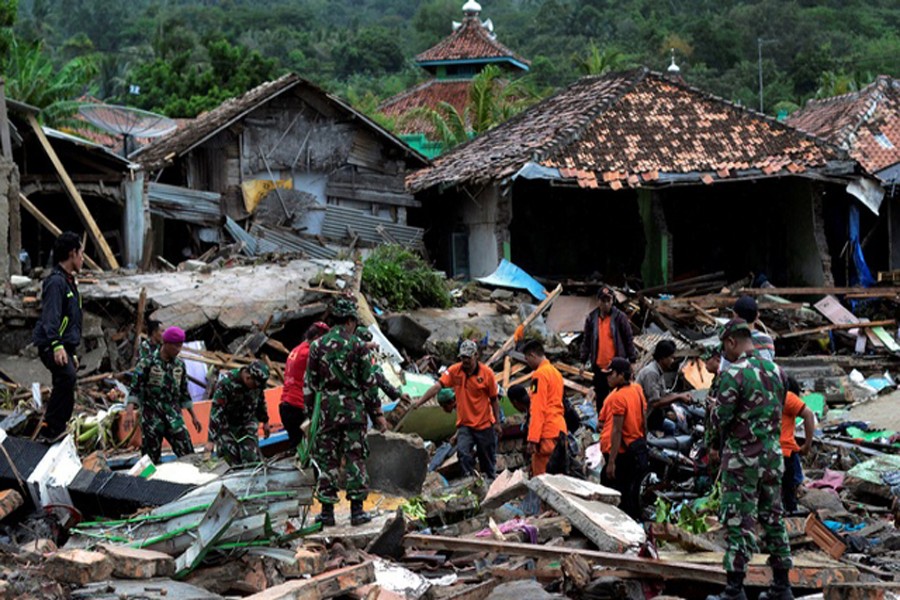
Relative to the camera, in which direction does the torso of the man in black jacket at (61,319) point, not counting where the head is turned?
to the viewer's right

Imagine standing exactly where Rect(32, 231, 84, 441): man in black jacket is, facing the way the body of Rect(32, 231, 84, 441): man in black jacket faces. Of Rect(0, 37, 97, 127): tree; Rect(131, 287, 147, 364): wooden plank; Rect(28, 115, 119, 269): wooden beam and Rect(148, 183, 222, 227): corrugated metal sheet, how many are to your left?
4

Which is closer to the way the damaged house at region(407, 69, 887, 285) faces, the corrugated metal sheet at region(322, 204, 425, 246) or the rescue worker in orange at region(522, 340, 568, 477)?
the rescue worker in orange

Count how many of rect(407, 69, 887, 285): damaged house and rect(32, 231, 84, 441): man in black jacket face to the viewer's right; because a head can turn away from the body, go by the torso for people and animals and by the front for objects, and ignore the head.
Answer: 1

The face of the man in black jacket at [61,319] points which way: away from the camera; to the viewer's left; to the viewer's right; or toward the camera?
to the viewer's right

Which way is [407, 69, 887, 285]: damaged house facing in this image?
toward the camera

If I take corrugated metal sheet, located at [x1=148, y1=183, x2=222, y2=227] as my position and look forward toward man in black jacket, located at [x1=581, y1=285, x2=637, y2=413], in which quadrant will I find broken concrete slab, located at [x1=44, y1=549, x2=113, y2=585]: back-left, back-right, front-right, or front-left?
front-right

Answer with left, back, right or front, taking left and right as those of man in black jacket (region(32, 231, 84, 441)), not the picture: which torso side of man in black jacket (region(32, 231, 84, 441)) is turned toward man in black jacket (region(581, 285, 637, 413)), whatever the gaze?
front

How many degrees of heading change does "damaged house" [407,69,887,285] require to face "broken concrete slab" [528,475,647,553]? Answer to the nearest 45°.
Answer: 0° — it already faces it

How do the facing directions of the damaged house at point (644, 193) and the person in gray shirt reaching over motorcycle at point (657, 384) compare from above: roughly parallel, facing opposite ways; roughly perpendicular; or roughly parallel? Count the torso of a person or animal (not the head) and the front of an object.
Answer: roughly perpendicular

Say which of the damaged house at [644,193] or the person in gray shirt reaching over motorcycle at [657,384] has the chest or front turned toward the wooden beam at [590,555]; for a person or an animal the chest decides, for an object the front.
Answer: the damaged house

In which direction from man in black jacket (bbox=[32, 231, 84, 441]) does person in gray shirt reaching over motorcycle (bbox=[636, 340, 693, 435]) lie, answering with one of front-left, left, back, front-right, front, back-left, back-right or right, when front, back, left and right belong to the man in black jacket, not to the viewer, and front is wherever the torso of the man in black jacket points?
front

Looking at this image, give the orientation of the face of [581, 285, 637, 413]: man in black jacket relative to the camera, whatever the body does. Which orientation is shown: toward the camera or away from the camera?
toward the camera

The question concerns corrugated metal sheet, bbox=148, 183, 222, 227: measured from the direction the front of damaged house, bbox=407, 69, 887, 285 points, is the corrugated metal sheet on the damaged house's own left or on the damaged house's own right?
on the damaged house's own right

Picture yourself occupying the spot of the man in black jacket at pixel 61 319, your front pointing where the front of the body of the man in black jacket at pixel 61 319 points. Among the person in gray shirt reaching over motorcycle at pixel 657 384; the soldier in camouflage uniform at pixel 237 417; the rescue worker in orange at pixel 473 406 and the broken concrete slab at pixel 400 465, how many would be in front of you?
4

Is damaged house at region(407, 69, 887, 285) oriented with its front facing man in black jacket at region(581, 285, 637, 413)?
yes

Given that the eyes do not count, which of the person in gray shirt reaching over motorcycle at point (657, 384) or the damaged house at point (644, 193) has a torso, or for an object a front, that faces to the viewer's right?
the person in gray shirt reaching over motorcycle
